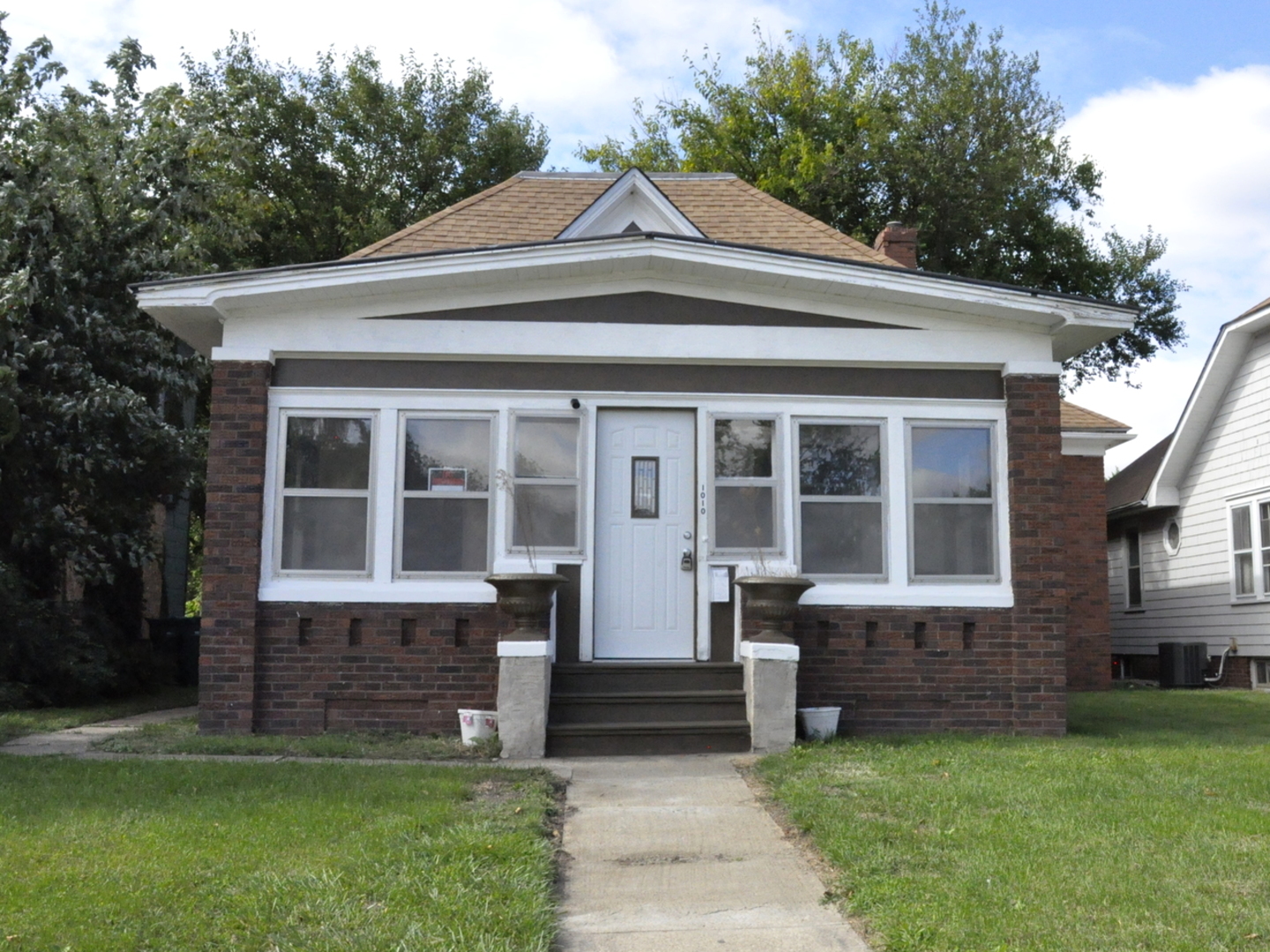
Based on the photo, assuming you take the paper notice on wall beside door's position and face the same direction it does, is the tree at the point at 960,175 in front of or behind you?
behind

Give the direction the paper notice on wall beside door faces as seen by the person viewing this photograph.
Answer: facing the viewer

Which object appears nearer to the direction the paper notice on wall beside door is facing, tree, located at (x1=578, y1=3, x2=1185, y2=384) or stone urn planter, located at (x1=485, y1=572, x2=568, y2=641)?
the stone urn planter

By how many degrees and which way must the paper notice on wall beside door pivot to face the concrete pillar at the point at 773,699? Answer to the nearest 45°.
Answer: approximately 45° to its left

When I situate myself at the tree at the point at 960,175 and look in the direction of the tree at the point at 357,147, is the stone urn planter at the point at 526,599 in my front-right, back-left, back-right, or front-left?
front-left

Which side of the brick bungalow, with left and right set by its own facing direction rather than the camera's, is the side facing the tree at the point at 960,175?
back

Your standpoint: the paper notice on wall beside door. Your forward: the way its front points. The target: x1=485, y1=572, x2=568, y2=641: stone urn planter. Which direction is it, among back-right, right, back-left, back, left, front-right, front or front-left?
front-right

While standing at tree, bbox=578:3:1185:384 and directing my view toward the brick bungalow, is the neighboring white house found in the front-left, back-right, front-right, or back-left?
front-left

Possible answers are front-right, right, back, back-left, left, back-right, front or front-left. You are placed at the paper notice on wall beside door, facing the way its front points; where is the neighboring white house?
back-left

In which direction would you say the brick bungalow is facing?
toward the camera
